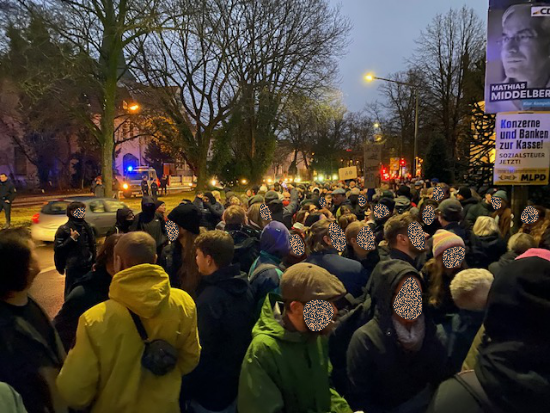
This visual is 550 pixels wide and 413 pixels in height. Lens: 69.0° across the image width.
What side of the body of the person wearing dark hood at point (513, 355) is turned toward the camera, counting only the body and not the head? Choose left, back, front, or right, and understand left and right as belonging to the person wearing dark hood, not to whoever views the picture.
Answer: back

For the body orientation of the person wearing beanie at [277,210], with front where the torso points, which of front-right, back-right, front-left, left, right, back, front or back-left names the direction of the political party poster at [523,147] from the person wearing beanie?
right

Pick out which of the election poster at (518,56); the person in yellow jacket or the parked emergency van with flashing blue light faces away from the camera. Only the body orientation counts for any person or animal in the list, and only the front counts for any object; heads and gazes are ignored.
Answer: the person in yellow jacket

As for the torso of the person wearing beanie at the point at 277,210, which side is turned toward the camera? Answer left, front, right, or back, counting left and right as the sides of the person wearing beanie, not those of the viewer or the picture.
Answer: back

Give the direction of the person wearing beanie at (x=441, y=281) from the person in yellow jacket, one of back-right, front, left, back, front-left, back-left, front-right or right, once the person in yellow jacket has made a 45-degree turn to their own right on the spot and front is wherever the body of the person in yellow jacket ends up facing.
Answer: front-right

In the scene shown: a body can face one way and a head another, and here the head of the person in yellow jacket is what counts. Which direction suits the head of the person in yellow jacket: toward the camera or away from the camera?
away from the camera

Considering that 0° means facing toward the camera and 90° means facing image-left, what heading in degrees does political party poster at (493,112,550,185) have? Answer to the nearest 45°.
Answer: approximately 0°

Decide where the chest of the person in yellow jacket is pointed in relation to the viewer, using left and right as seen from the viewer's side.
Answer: facing away from the viewer

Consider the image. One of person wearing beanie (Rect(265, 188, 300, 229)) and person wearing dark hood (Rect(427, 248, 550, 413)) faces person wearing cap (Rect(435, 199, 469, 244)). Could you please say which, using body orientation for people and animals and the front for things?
person wearing dark hood (Rect(427, 248, 550, 413))

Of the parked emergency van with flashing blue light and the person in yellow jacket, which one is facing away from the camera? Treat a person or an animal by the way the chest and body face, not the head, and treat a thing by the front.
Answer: the person in yellow jacket

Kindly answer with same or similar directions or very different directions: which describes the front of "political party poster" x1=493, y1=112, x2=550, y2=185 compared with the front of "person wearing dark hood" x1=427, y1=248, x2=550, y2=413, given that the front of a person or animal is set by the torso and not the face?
very different directions

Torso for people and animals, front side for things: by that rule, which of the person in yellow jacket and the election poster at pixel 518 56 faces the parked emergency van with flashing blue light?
the person in yellow jacket

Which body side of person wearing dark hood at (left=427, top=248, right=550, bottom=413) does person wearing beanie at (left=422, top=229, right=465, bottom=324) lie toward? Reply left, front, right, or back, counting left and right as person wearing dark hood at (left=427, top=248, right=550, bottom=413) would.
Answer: front

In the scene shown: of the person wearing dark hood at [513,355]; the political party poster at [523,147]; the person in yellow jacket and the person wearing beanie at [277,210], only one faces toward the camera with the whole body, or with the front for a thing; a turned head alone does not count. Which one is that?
the political party poster

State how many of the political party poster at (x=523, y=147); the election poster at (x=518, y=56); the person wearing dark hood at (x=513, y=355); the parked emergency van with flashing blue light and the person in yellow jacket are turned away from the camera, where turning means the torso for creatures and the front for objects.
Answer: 2
